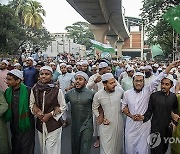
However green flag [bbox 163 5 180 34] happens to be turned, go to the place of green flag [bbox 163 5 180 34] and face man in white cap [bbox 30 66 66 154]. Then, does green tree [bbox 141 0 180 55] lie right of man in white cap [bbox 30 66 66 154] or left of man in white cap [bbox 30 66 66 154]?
right

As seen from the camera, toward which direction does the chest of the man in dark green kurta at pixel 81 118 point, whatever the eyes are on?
toward the camera

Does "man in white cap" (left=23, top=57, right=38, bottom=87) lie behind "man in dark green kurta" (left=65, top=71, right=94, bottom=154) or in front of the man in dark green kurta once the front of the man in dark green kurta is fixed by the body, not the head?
behind

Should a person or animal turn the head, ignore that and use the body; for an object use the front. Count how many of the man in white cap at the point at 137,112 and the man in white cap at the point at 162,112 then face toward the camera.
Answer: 2

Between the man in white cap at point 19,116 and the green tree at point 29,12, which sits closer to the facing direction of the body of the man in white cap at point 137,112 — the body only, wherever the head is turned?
the man in white cap

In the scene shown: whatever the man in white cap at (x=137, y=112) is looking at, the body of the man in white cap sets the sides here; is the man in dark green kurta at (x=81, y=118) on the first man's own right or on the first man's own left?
on the first man's own right

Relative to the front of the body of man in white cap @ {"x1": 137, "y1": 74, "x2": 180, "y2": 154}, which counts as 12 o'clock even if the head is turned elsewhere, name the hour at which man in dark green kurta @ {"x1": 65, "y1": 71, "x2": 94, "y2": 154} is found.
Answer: The man in dark green kurta is roughly at 3 o'clock from the man in white cap.

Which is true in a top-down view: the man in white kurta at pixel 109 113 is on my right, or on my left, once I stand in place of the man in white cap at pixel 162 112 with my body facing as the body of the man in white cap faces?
on my right

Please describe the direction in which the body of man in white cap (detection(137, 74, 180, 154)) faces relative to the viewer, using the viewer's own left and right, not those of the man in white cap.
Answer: facing the viewer

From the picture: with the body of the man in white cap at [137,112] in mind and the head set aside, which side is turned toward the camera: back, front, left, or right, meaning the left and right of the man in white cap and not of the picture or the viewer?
front
